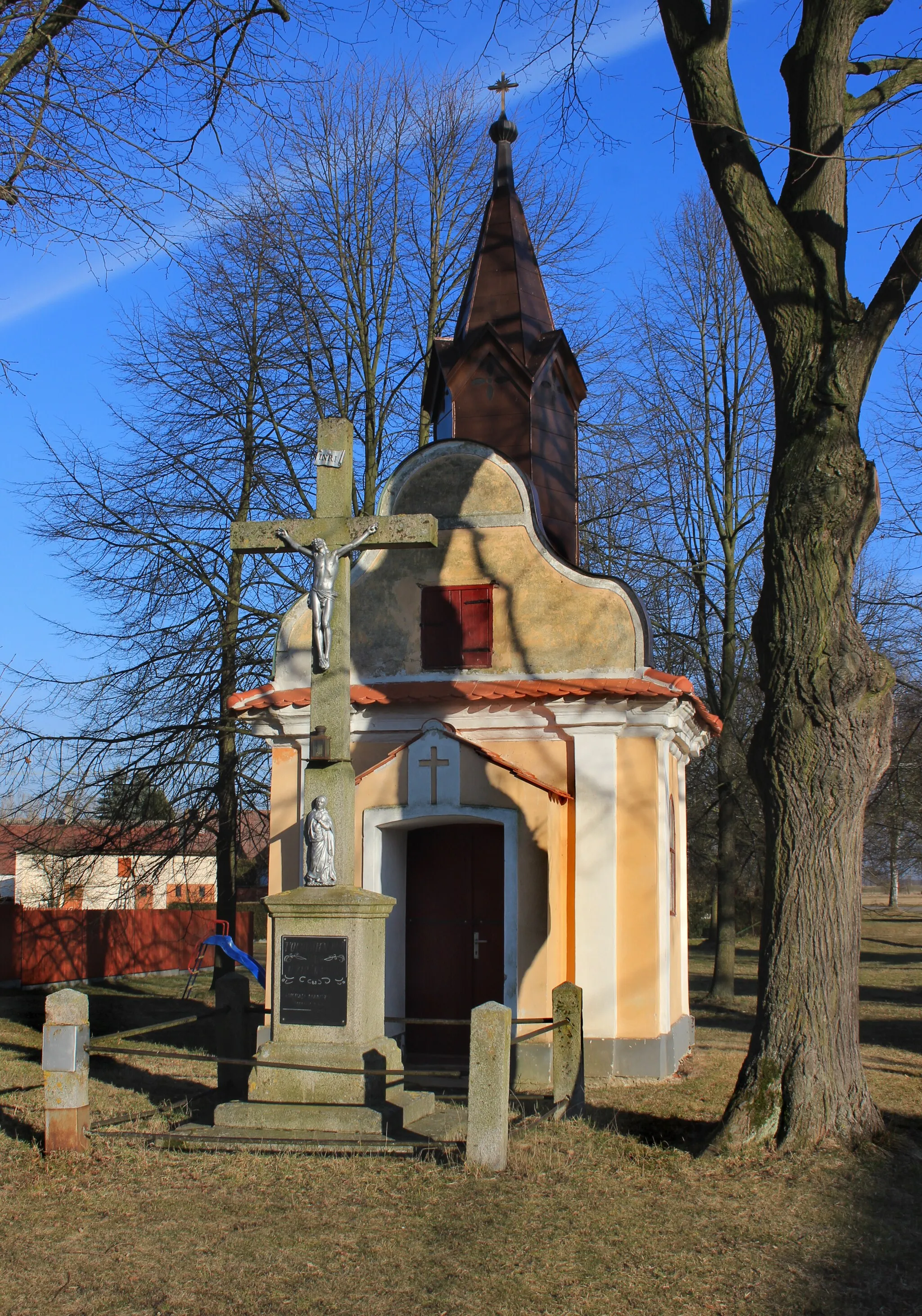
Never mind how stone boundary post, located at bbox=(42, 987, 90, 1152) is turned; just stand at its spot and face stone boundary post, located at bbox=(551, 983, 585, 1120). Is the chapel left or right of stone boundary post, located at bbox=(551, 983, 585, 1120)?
left

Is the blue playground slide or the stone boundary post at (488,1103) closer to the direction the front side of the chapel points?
the stone boundary post

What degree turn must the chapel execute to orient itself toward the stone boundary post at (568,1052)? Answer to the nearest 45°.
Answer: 0° — it already faces it

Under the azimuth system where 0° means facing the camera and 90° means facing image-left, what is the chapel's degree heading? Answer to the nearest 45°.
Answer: approximately 0°
